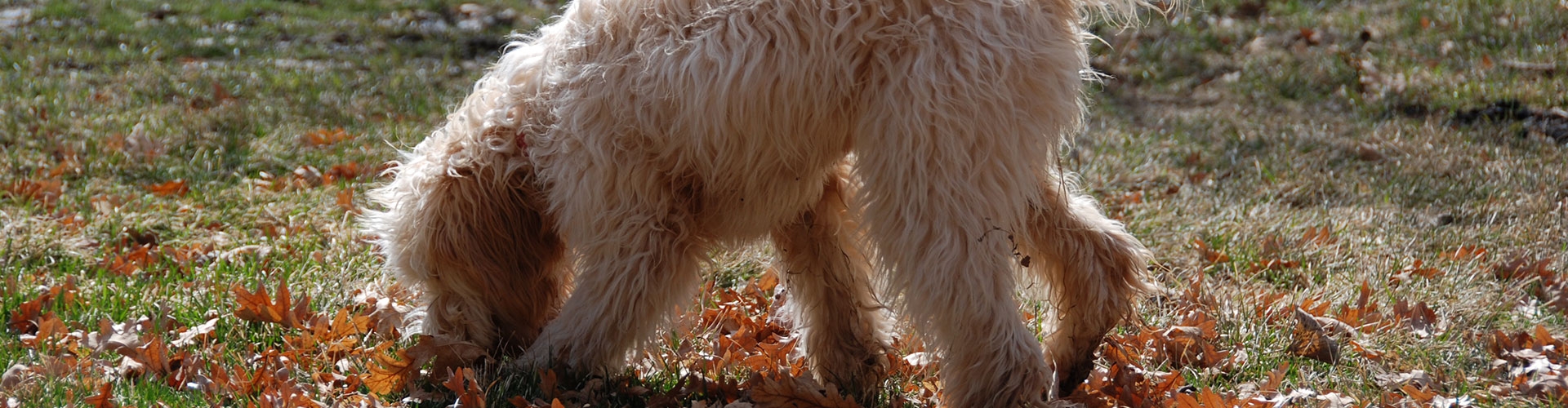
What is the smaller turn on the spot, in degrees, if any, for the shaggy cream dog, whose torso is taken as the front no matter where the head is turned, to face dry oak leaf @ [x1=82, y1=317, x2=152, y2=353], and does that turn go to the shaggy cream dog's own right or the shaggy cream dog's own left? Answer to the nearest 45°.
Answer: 0° — it already faces it

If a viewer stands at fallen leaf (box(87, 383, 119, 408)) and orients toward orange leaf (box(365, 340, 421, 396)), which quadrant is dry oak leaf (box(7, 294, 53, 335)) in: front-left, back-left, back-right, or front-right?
back-left

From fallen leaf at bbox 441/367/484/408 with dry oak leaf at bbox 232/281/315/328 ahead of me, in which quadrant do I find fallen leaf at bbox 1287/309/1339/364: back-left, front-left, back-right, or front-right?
back-right

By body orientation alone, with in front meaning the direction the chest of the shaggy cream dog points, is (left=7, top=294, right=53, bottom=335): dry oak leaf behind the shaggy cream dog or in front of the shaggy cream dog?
in front

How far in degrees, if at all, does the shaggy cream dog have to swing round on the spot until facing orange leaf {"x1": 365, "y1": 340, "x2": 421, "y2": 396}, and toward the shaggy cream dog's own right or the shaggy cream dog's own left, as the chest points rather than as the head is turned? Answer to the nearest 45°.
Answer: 0° — it already faces it

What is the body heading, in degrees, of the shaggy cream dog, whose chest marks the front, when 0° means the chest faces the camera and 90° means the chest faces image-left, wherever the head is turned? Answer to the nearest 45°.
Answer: approximately 90°

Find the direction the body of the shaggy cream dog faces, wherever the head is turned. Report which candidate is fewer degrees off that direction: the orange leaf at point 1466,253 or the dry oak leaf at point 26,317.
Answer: the dry oak leaf

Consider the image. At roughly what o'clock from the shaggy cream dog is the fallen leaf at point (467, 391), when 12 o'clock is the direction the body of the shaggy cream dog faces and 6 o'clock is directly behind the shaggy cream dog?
The fallen leaf is roughly at 12 o'clock from the shaggy cream dog.

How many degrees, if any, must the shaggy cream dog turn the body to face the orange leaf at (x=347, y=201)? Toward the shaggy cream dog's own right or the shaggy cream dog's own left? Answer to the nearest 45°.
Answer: approximately 45° to the shaggy cream dog's own right

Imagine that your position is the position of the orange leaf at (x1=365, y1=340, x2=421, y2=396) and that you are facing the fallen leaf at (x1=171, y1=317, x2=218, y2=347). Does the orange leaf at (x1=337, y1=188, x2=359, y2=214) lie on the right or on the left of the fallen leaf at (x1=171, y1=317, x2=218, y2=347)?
right

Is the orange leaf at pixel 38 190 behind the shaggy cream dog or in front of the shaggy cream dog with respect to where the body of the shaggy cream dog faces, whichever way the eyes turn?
in front

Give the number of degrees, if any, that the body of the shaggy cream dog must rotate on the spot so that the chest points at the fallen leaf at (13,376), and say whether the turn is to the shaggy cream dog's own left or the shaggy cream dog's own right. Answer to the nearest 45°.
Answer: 0° — it already faces it

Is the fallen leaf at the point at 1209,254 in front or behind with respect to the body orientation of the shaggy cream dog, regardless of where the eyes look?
behind
